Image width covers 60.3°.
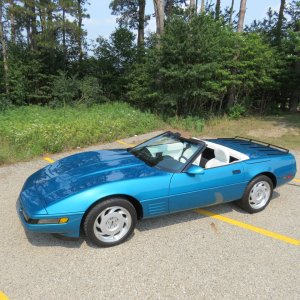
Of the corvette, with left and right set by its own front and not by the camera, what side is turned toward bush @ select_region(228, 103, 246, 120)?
back

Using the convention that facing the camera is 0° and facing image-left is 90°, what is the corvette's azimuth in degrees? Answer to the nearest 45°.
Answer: approximately 45°

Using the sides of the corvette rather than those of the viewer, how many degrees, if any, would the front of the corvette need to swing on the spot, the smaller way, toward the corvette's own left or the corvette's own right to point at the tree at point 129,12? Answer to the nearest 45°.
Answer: approximately 135° to the corvette's own right

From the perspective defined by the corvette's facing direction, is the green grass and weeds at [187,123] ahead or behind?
behind
